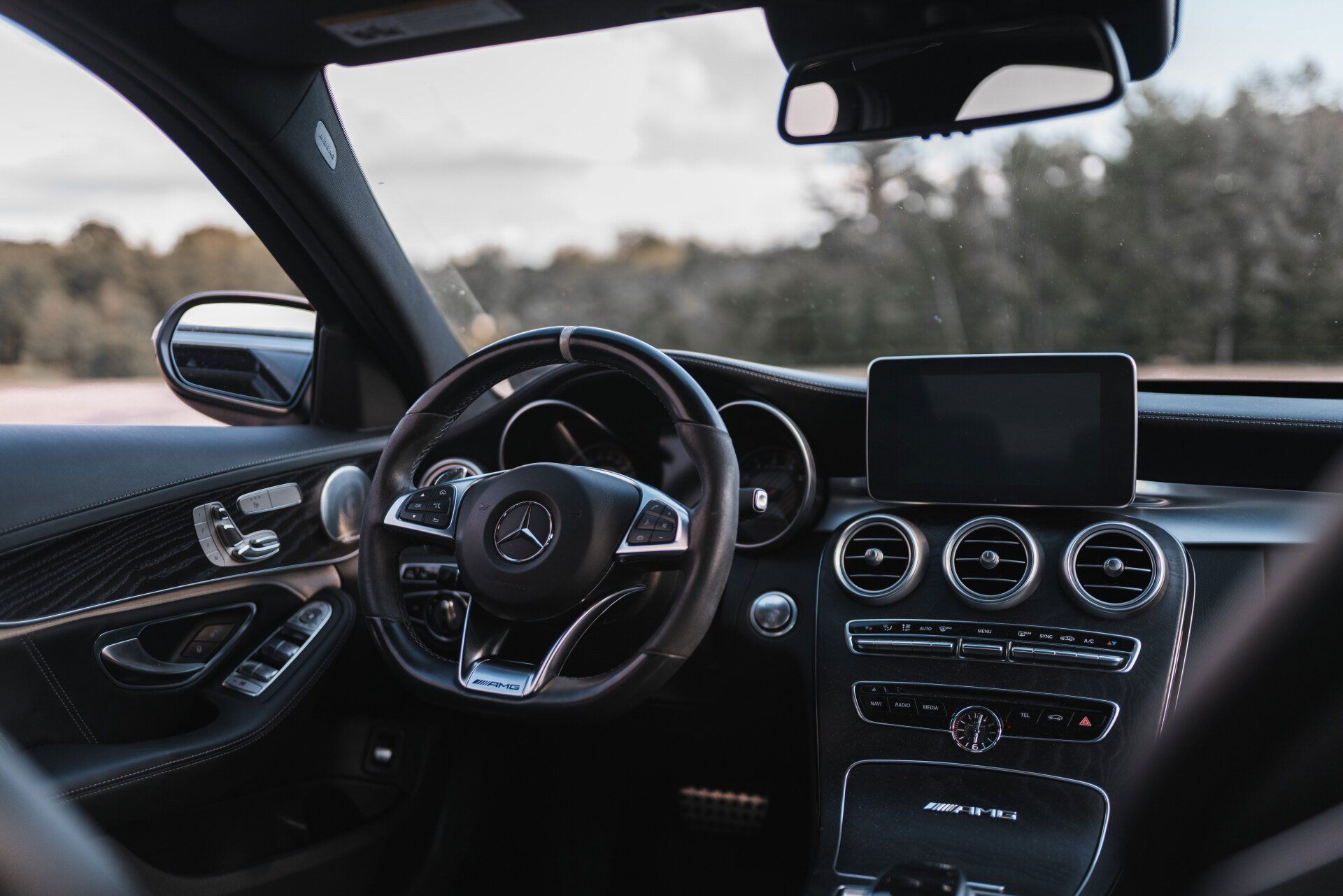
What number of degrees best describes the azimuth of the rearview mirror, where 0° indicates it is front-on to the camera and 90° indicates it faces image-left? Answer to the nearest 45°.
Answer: approximately 0°

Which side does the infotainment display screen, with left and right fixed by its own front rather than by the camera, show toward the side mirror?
right

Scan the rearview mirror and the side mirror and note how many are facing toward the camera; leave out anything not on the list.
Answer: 2

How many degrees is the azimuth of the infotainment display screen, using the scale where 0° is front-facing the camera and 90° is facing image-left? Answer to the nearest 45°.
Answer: approximately 0°

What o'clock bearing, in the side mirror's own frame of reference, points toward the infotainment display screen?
The infotainment display screen is roughly at 10 o'clock from the side mirror.

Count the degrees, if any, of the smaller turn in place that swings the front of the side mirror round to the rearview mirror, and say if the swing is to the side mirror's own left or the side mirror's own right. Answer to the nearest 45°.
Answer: approximately 45° to the side mirror's own left
